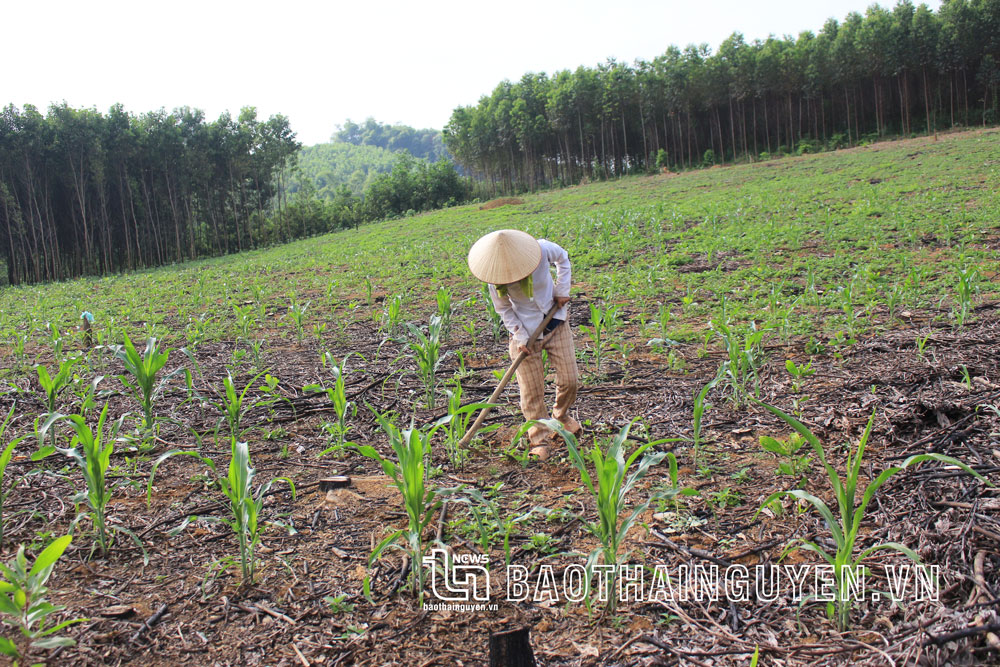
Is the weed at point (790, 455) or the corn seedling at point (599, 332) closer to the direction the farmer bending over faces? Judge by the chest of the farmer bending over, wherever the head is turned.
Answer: the weed

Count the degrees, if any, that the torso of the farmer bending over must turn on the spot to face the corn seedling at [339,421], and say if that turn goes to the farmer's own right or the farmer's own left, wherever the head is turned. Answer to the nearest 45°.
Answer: approximately 45° to the farmer's own right

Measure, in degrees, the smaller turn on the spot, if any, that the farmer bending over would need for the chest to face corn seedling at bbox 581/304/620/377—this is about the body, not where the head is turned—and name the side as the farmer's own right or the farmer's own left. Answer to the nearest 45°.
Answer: approximately 135° to the farmer's own right

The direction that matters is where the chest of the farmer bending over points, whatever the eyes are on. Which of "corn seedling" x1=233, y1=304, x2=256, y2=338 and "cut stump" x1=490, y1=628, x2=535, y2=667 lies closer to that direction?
the cut stump

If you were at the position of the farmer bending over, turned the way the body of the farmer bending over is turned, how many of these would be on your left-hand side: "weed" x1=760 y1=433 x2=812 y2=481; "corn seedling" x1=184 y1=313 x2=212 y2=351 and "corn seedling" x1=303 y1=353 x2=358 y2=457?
1

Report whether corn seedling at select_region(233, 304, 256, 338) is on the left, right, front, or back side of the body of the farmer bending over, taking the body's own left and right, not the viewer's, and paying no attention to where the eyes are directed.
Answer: right

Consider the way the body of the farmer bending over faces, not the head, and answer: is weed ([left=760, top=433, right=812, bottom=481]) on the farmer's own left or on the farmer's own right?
on the farmer's own left

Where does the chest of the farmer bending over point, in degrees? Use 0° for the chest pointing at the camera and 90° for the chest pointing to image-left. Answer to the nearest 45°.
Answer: approximately 45°

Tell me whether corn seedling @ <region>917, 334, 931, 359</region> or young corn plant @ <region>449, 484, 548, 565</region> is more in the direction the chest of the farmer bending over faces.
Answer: the young corn plant

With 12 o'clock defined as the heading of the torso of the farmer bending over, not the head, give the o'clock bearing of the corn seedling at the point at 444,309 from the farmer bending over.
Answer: The corn seedling is roughly at 4 o'clock from the farmer bending over.

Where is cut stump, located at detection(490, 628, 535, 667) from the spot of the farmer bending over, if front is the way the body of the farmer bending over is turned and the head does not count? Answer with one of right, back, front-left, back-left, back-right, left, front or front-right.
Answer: front-left

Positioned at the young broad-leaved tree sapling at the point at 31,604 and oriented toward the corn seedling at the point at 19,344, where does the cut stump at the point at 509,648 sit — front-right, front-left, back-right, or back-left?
back-right

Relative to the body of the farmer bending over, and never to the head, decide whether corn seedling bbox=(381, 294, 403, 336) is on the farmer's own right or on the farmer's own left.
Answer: on the farmer's own right

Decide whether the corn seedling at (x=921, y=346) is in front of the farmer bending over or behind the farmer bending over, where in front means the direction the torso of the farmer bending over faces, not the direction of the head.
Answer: behind
